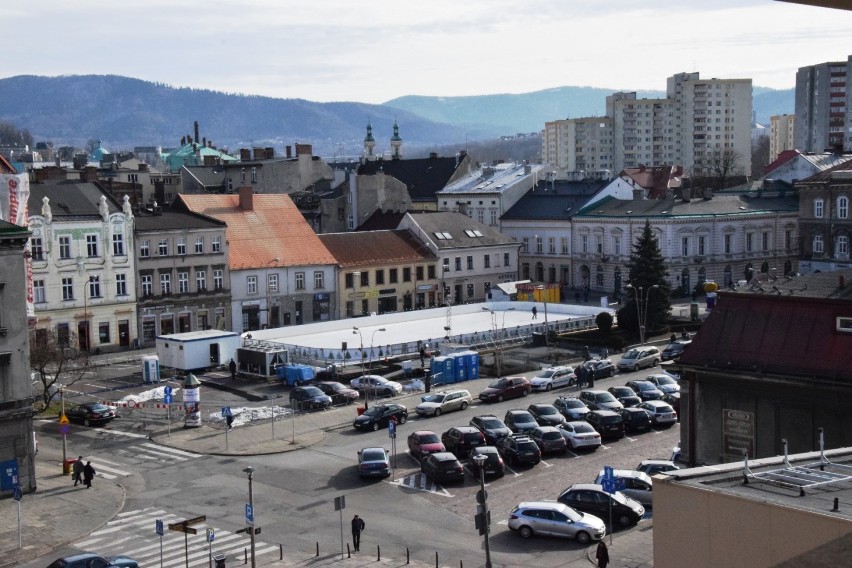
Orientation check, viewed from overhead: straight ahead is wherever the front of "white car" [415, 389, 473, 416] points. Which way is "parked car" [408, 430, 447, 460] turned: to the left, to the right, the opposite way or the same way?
to the left

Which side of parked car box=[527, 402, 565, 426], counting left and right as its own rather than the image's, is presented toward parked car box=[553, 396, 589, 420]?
left

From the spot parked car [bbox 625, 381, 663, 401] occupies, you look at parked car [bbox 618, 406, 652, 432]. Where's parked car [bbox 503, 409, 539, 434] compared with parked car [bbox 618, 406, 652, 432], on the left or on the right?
right

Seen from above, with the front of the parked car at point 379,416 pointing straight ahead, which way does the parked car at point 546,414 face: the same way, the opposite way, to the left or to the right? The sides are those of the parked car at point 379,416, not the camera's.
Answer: to the left

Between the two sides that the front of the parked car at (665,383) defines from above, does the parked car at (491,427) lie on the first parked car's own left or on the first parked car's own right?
on the first parked car's own right

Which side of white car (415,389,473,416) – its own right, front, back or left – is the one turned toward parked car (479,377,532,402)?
back

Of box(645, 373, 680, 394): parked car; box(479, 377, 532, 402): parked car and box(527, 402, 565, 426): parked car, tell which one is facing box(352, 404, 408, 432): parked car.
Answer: box(479, 377, 532, 402): parked car

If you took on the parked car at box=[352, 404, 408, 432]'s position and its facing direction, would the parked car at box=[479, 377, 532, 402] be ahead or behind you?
behind

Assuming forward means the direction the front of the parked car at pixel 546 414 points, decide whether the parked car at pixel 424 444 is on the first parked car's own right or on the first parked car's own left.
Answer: on the first parked car's own right
